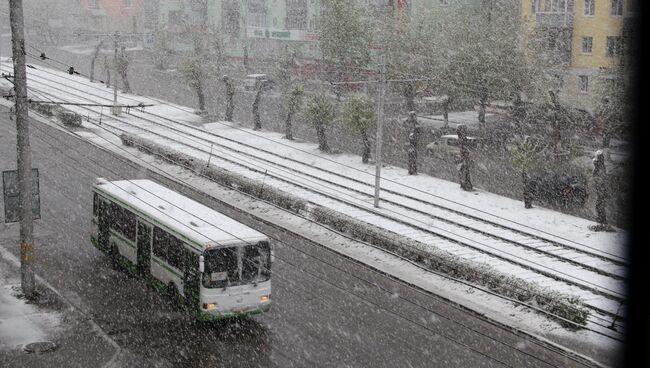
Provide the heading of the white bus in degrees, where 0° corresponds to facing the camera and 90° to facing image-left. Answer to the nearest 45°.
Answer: approximately 315°

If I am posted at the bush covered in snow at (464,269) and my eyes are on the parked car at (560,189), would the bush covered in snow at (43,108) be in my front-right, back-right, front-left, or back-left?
front-left

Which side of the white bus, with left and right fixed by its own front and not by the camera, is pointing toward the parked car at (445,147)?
left

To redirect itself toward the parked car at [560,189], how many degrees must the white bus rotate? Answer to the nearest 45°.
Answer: approximately 90° to its left

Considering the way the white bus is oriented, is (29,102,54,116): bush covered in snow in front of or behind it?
behind

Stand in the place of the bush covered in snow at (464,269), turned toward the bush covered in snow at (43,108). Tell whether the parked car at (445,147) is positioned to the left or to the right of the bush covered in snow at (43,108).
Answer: right
